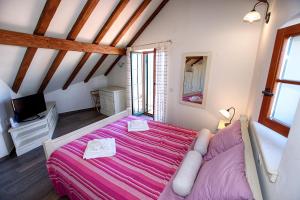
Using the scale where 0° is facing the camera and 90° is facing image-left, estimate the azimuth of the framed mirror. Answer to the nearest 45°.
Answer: approximately 45°

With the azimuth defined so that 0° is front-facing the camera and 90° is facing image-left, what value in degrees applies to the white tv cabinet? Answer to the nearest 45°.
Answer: approximately 315°

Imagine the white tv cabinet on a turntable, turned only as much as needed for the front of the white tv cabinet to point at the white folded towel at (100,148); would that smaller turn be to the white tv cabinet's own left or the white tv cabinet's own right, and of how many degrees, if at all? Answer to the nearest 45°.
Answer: approximately 45° to the white tv cabinet's own right

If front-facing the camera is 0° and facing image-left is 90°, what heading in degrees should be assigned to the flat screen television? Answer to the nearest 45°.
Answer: approximately 315°

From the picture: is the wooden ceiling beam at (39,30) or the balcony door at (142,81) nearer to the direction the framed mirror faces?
the wooden ceiling beam

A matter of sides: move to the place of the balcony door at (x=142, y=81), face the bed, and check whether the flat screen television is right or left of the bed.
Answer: right

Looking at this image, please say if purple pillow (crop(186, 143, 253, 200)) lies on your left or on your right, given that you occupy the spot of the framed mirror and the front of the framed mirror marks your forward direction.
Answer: on your left
